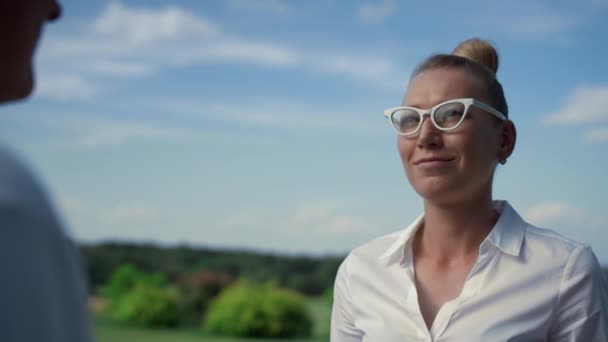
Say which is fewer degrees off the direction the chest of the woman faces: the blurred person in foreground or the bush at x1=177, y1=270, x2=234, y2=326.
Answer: the blurred person in foreground

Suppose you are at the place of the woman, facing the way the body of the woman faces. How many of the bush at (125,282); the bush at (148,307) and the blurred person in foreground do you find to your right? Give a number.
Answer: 2

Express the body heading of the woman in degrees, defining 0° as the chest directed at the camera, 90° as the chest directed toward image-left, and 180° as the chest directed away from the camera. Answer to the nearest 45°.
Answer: approximately 45°

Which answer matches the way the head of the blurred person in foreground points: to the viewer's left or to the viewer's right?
to the viewer's right

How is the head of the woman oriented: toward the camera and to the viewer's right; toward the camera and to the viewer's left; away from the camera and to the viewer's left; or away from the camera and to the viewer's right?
toward the camera and to the viewer's left

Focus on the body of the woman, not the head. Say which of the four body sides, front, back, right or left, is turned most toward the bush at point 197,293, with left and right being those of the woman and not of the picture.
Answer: right

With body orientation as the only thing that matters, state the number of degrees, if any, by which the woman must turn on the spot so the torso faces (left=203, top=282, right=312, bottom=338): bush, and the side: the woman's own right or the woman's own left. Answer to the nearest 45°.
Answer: approximately 135° to the woman's own right

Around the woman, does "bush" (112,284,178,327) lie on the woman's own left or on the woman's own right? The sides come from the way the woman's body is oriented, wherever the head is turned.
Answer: on the woman's own right
